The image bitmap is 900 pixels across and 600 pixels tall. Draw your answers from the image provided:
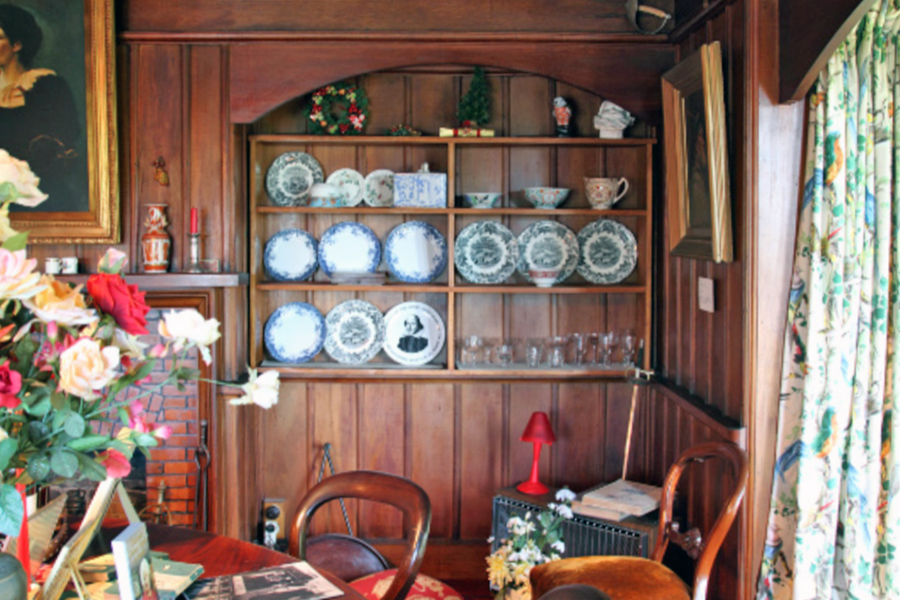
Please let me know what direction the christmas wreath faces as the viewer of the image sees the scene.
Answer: facing the viewer

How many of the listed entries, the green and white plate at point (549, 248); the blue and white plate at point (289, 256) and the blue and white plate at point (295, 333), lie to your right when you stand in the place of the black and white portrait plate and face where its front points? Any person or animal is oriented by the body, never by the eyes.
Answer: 2

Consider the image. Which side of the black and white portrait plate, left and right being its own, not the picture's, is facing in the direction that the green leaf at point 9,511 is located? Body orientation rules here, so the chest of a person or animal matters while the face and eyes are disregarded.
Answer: front

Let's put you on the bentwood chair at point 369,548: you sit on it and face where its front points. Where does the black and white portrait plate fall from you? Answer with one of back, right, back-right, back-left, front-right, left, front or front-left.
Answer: front-left

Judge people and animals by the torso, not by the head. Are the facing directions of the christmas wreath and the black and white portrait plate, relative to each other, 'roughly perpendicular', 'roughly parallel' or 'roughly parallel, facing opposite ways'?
roughly parallel

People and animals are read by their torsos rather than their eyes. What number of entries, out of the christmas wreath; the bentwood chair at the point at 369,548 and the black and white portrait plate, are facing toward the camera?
2

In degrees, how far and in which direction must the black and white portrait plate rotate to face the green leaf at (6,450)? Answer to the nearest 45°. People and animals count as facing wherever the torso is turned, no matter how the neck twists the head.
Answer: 0° — it already faces it

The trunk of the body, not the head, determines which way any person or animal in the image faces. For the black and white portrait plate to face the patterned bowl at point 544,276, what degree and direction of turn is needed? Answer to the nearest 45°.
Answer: approximately 90° to its left

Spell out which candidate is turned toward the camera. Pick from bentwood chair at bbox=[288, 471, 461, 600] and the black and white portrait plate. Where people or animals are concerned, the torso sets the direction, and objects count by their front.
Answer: the black and white portrait plate

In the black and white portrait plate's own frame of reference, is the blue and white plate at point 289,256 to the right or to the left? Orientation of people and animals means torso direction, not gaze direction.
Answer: on its right

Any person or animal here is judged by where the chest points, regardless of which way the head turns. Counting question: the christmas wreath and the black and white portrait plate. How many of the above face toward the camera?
2

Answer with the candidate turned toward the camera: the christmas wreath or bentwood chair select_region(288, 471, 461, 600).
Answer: the christmas wreath

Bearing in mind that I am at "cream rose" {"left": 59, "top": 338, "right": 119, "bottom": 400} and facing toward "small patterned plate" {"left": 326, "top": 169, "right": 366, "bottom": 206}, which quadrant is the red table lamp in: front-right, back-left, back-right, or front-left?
front-right

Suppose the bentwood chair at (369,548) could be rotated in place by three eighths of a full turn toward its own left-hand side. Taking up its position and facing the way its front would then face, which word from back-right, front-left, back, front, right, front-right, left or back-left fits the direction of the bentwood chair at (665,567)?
back

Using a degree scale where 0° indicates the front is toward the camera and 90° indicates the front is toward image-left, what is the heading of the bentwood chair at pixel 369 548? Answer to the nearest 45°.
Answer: approximately 225°

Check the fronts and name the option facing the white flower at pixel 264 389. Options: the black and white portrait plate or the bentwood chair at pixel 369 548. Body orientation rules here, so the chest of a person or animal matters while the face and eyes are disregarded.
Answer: the black and white portrait plate

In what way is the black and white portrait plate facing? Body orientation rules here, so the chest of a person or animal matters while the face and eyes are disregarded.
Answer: toward the camera

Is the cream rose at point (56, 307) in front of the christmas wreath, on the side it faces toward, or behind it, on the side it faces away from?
in front

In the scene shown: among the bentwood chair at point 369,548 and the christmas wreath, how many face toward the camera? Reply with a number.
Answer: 1
